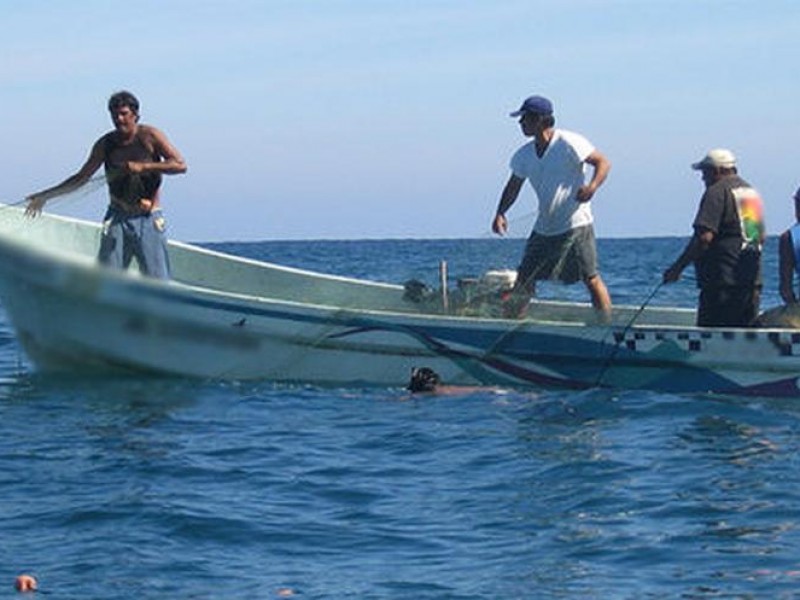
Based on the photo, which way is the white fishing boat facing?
to the viewer's left

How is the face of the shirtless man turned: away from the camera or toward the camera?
toward the camera

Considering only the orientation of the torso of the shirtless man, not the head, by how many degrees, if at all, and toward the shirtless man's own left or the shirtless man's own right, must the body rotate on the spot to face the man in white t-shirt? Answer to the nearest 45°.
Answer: approximately 90° to the shirtless man's own left

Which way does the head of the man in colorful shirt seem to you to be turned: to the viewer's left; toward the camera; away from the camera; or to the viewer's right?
to the viewer's left

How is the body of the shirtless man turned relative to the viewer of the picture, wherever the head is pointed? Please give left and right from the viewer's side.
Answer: facing the viewer

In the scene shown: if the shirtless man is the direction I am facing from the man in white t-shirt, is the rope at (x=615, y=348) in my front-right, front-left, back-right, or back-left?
back-left

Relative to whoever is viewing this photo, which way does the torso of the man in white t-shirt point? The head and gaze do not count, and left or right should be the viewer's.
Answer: facing the viewer and to the left of the viewer

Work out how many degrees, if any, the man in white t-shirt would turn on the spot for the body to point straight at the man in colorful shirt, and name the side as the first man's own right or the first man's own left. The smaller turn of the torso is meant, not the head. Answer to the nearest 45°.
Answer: approximately 90° to the first man's own left

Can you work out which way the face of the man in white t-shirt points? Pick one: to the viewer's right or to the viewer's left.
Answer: to the viewer's left

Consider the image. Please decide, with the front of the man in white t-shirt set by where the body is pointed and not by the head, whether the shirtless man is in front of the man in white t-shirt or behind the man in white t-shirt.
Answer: in front
